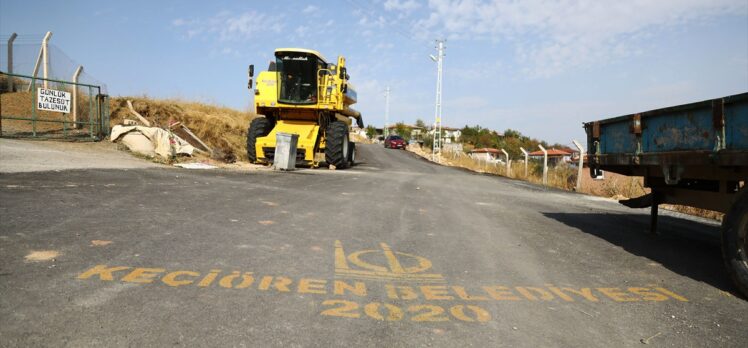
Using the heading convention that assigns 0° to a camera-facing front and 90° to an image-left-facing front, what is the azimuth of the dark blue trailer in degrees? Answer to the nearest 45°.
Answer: approximately 135°

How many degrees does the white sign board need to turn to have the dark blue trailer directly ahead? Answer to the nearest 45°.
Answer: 0° — it already faces it

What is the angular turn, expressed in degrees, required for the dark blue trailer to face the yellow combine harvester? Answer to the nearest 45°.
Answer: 0° — it already faces it

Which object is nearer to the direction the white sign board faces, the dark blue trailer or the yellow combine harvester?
the dark blue trailer

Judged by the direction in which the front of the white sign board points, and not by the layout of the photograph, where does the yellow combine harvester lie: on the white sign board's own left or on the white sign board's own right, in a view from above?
on the white sign board's own left

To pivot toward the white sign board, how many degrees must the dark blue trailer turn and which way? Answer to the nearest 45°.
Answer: approximately 45° to its left

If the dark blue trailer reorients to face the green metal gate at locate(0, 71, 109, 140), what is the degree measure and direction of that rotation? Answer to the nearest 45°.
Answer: approximately 45° to its left

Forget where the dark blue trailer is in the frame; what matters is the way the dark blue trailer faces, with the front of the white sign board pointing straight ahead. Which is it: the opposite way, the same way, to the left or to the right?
the opposite way

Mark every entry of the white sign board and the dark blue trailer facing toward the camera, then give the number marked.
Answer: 1

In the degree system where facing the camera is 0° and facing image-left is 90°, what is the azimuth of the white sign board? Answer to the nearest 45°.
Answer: approximately 0°
